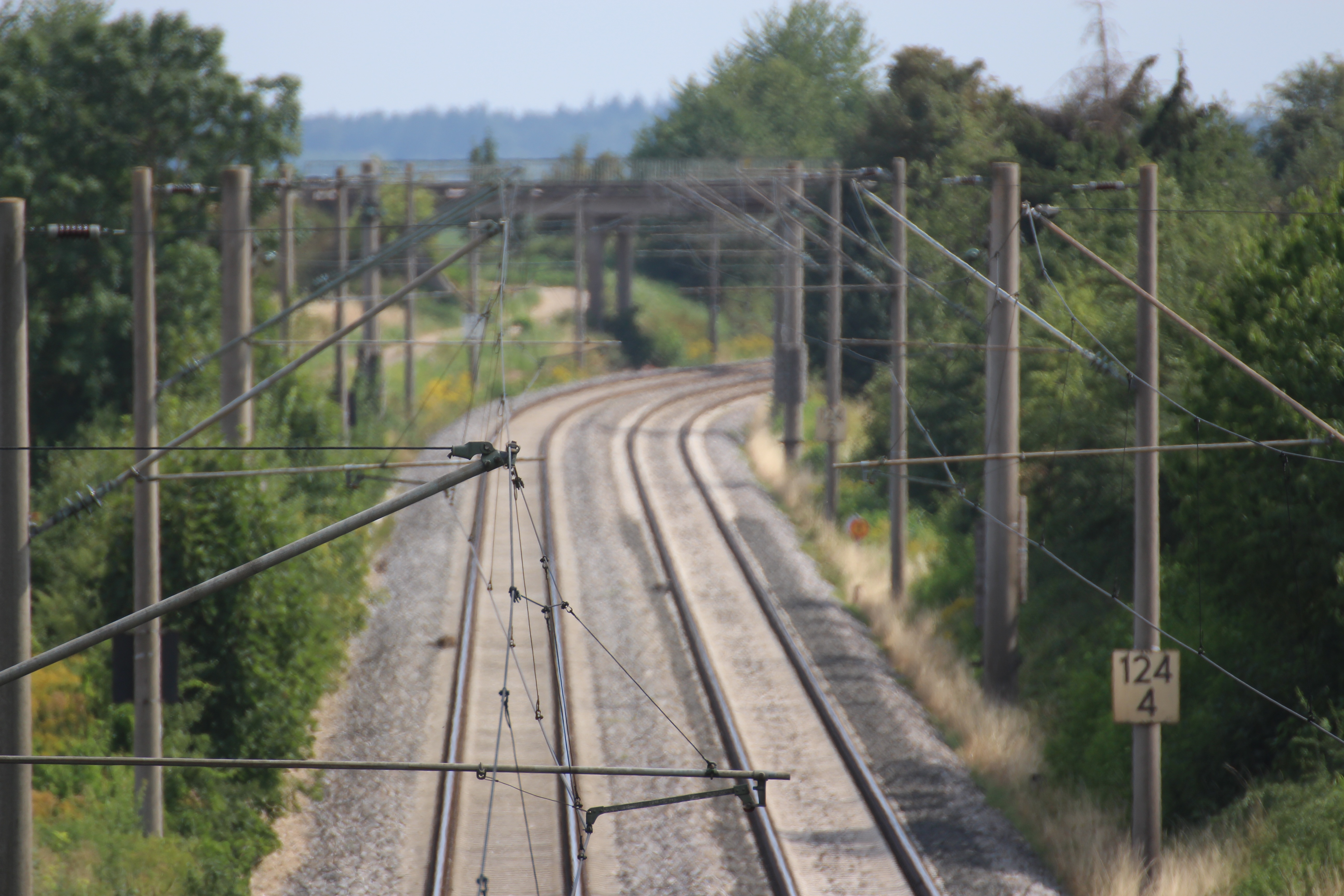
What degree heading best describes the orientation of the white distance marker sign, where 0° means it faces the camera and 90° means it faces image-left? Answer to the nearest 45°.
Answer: approximately 0°

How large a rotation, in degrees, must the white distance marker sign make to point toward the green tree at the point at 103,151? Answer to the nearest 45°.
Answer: approximately 135° to its right

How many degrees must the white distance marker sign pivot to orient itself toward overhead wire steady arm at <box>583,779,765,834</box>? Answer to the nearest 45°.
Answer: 0° — it already faces it

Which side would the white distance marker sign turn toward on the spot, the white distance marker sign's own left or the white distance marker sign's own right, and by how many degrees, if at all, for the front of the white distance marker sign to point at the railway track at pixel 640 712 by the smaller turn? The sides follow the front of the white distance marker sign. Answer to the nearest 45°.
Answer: approximately 135° to the white distance marker sign's own right

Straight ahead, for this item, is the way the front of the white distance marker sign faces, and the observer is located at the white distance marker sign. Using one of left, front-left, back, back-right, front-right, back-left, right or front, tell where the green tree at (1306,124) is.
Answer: back
